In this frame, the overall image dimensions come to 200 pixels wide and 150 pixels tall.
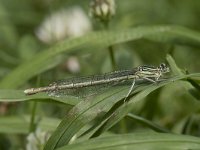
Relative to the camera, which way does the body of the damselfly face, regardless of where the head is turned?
to the viewer's right

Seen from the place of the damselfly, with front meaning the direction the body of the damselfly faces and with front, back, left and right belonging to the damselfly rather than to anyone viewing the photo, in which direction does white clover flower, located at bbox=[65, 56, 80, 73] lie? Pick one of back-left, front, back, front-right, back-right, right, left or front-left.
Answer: left
